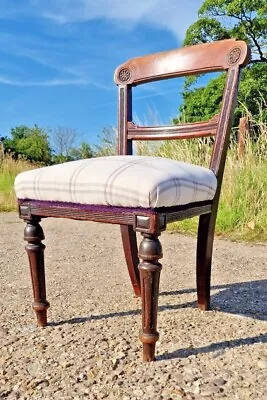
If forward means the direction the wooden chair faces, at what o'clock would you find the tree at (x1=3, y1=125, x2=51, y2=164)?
The tree is roughly at 4 o'clock from the wooden chair.

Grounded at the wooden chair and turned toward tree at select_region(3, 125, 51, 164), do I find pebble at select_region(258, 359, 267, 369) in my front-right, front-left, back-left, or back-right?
back-right

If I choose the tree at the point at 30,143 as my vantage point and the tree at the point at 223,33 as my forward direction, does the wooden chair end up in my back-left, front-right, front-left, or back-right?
front-right

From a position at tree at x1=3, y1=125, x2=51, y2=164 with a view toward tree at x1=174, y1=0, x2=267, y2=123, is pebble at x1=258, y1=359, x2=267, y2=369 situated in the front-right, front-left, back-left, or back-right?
front-right

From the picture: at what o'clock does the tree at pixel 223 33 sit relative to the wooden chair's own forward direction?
The tree is roughly at 5 o'clock from the wooden chair.

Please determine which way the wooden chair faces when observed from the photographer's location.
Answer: facing the viewer and to the left of the viewer

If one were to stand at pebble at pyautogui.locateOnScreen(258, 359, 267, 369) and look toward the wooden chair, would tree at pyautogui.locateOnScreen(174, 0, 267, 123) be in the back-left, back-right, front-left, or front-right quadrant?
front-right
